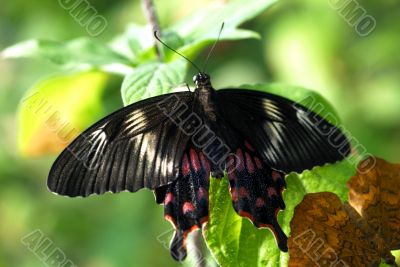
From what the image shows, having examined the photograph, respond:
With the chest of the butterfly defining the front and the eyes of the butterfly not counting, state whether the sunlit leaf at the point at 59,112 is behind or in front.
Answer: in front

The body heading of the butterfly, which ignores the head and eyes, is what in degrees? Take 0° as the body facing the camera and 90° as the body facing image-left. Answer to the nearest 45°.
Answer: approximately 180°

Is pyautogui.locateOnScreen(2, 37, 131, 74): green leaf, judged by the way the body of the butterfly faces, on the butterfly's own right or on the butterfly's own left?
on the butterfly's own left
